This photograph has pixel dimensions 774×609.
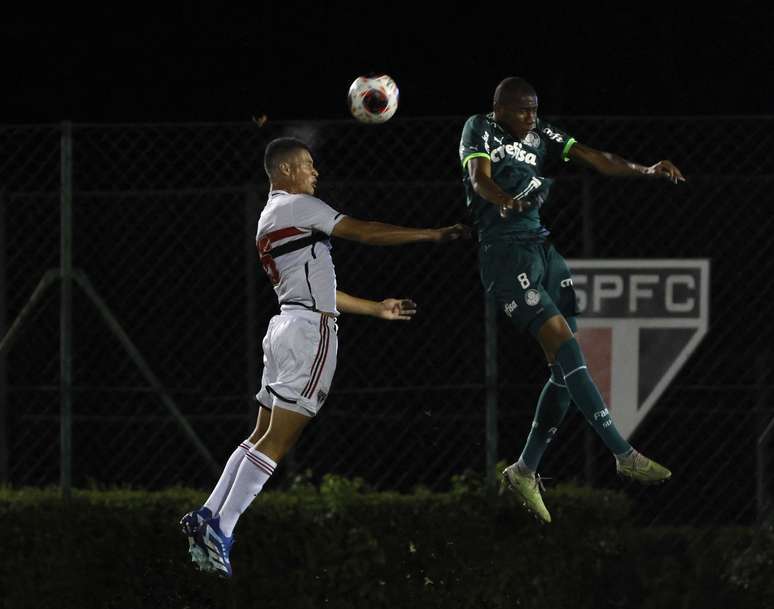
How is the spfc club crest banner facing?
toward the camera

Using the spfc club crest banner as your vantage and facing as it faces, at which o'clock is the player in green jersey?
The player in green jersey is roughly at 1 o'clock from the spfc club crest banner.

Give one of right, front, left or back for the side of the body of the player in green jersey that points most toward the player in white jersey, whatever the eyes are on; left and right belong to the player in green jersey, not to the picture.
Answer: right

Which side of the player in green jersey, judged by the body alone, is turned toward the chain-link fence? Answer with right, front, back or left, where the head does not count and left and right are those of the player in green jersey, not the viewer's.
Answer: back

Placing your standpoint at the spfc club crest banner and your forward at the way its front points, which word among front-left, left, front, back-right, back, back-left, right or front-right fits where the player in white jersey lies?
front-right

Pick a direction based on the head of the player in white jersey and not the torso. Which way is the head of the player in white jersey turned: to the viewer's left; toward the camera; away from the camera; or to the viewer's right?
to the viewer's right

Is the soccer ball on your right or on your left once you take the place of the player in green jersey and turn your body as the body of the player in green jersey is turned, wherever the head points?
on your right
